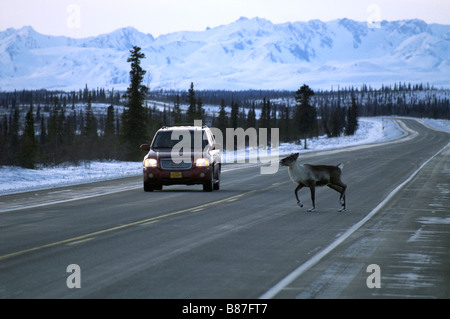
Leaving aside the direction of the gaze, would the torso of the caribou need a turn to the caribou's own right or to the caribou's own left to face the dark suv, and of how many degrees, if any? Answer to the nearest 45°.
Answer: approximately 45° to the caribou's own right

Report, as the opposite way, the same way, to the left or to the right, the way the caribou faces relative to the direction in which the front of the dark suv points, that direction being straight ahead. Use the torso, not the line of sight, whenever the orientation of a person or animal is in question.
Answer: to the right

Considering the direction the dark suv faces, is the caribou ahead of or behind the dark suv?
ahead

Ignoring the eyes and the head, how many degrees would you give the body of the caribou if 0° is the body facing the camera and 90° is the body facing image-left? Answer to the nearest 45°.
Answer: approximately 90°

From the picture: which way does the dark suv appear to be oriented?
toward the camera

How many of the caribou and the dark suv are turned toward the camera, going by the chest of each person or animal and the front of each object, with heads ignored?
1
